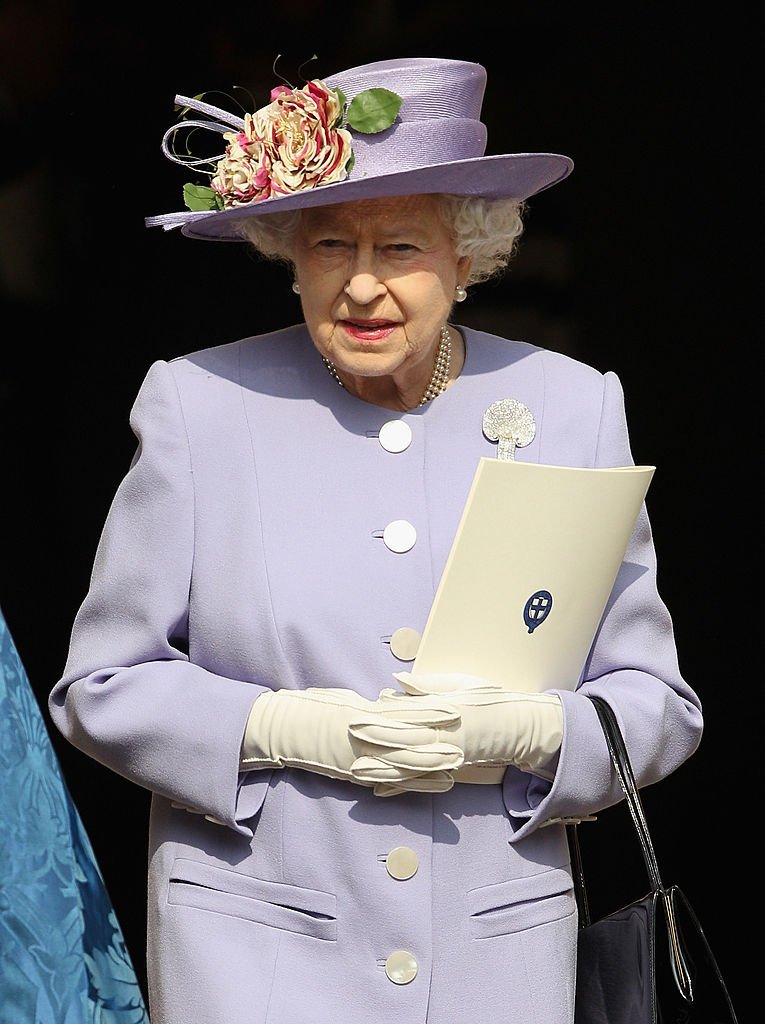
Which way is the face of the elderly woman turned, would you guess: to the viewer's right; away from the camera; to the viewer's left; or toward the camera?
toward the camera

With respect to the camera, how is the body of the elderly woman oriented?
toward the camera
